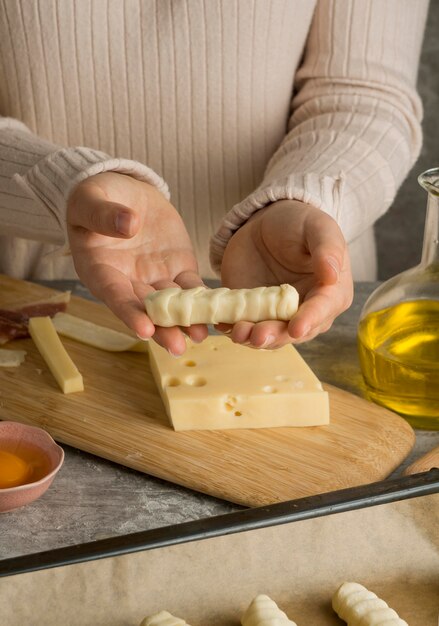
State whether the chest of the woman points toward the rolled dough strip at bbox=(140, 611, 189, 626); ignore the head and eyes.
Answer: yes

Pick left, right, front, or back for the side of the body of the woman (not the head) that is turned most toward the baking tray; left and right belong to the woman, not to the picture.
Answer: front

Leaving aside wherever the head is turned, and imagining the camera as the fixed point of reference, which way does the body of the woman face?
toward the camera

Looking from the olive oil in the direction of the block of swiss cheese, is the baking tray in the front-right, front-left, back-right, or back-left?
front-left

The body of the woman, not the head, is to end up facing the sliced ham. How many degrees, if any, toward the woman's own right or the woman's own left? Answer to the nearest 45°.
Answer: approximately 45° to the woman's own right

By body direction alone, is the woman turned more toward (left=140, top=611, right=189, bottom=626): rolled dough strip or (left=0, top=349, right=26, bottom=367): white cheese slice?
the rolled dough strip

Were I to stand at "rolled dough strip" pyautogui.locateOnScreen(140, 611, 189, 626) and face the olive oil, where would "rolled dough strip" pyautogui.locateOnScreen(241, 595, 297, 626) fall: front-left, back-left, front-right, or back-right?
front-right

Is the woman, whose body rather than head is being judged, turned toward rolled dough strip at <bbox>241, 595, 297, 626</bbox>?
yes

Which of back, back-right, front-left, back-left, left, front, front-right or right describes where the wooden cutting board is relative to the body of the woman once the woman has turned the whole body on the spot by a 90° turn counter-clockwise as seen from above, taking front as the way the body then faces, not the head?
right

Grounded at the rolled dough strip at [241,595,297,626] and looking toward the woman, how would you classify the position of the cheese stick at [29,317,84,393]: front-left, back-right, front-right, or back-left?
front-left

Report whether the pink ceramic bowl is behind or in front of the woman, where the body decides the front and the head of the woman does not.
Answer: in front

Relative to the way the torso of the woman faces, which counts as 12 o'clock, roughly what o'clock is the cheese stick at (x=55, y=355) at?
The cheese stick is roughly at 1 o'clock from the woman.

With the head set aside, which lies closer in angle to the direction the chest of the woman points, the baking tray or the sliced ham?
the baking tray

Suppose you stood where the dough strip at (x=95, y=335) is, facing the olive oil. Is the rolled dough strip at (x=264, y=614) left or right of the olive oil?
right

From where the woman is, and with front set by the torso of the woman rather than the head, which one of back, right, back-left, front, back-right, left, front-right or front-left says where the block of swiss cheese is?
front
